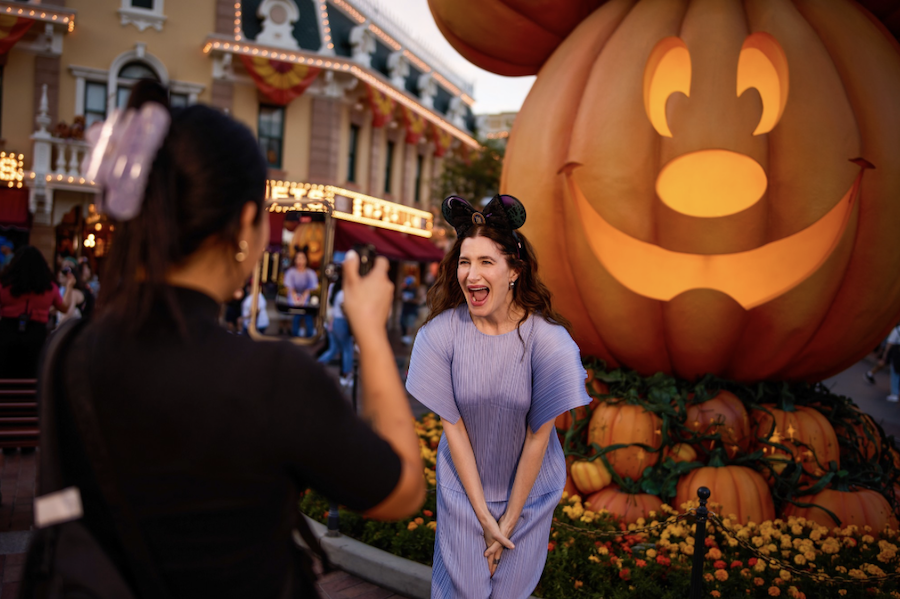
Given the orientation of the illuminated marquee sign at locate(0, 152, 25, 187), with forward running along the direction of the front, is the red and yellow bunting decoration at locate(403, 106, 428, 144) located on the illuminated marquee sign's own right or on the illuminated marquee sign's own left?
on the illuminated marquee sign's own left

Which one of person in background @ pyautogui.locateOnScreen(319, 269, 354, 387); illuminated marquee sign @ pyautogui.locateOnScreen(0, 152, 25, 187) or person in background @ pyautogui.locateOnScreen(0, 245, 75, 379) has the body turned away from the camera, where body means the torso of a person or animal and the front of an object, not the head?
person in background @ pyautogui.locateOnScreen(0, 245, 75, 379)

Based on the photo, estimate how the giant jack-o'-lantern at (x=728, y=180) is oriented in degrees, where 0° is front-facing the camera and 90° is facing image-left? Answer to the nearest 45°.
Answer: approximately 0°

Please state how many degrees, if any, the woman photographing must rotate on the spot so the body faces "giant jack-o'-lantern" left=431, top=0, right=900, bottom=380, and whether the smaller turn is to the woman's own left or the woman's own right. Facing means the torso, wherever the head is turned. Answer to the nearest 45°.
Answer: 0° — they already face it

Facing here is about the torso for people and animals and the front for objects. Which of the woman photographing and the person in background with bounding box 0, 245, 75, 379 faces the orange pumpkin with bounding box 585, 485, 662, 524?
the woman photographing

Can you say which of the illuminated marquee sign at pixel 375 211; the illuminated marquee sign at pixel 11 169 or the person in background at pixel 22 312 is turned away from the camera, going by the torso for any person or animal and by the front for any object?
the person in background

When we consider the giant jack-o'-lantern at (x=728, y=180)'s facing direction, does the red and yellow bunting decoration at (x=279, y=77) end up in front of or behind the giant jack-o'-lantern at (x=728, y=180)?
behind

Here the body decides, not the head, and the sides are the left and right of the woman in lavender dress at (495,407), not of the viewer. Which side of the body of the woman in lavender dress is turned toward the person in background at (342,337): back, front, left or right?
back

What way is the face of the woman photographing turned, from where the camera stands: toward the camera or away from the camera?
away from the camera

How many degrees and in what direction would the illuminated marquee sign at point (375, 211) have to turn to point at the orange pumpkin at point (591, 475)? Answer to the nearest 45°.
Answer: approximately 45° to its right
